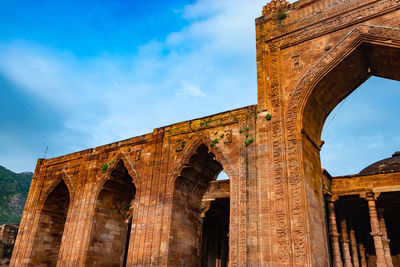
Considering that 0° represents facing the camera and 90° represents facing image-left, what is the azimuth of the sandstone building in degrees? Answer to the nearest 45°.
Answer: approximately 45°
